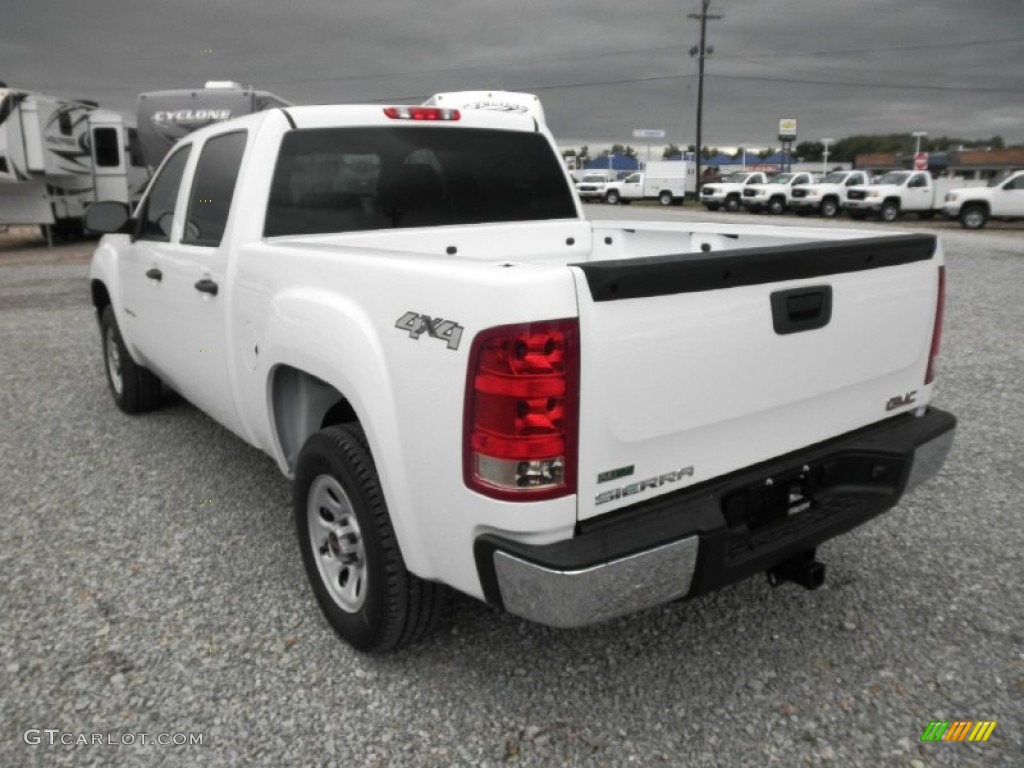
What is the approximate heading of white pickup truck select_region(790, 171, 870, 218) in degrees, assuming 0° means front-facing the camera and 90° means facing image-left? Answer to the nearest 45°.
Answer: approximately 45°

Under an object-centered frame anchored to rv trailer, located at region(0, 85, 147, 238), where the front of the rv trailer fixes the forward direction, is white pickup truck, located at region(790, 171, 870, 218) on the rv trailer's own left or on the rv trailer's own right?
on the rv trailer's own left

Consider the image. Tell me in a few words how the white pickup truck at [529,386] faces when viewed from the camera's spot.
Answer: facing away from the viewer and to the left of the viewer

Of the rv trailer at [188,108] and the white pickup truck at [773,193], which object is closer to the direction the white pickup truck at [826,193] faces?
the rv trailer

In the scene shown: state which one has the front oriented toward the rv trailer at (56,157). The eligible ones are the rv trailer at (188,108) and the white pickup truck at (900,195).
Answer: the white pickup truck

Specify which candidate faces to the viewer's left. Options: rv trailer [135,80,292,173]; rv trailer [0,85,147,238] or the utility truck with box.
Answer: the utility truck with box

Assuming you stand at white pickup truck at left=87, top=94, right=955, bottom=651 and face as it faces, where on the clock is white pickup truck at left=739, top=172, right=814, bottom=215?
white pickup truck at left=739, top=172, right=814, bottom=215 is roughly at 2 o'clock from white pickup truck at left=87, top=94, right=955, bottom=651.

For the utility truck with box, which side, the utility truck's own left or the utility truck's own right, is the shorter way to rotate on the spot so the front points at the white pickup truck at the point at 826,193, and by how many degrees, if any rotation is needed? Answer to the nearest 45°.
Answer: approximately 135° to the utility truck's own left

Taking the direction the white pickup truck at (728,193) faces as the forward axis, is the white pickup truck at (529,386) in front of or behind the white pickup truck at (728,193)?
in front

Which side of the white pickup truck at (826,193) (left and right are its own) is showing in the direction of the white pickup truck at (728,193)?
right

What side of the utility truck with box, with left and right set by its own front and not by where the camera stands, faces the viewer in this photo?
left

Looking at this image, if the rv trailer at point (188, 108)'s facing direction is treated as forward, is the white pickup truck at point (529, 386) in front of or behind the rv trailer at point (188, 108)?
in front
